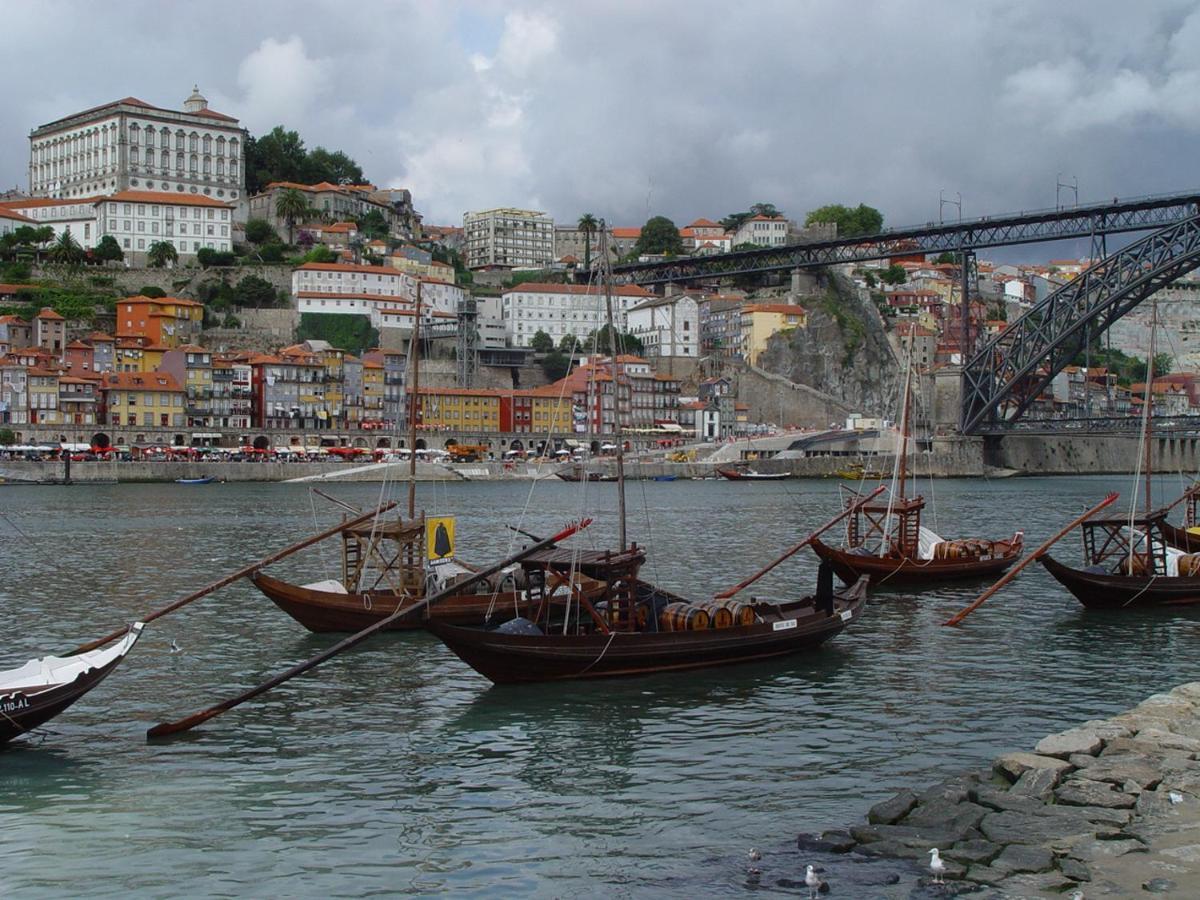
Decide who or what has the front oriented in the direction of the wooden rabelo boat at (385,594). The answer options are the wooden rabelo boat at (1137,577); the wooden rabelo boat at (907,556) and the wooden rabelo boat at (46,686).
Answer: the wooden rabelo boat at (46,686)

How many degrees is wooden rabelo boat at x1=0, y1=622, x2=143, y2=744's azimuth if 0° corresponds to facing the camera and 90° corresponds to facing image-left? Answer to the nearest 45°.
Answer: approximately 225°

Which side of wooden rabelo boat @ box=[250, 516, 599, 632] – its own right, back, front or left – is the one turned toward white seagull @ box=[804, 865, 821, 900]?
right

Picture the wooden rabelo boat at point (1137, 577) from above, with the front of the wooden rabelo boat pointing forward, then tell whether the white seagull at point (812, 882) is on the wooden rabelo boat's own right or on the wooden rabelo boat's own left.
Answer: on the wooden rabelo boat's own right

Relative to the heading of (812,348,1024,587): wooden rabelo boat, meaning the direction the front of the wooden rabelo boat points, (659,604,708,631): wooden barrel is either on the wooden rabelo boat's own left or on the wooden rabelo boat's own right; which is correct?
on the wooden rabelo boat's own right

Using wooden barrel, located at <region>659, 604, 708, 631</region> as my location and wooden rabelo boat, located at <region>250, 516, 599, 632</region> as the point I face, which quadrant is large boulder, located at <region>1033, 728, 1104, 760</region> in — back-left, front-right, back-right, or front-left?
back-left

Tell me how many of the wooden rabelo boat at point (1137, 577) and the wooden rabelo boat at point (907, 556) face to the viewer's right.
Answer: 2

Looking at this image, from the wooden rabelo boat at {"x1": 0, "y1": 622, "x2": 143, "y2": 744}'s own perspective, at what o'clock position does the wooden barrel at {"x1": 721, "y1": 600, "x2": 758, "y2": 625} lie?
The wooden barrel is roughly at 1 o'clock from the wooden rabelo boat.

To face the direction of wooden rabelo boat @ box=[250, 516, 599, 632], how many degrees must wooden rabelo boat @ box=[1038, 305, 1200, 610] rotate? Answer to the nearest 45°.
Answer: approximately 135° to its right

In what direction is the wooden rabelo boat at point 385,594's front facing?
to the viewer's right

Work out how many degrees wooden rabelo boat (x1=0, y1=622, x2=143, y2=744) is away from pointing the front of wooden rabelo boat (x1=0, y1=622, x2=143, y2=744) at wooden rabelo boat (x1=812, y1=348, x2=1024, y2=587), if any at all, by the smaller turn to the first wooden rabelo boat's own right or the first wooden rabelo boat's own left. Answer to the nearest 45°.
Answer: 0° — it already faces it

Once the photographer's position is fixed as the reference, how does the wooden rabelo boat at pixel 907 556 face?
facing to the right of the viewer

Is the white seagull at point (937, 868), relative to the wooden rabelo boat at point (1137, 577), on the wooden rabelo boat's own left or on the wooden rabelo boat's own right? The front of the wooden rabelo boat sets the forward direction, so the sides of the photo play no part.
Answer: on the wooden rabelo boat's own right

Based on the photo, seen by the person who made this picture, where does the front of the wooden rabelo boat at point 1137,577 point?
facing to the right of the viewer

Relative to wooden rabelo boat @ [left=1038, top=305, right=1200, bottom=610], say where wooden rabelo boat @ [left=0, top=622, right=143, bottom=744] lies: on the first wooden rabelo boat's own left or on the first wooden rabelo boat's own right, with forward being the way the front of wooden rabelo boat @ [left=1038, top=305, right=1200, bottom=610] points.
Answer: on the first wooden rabelo boat's own right
